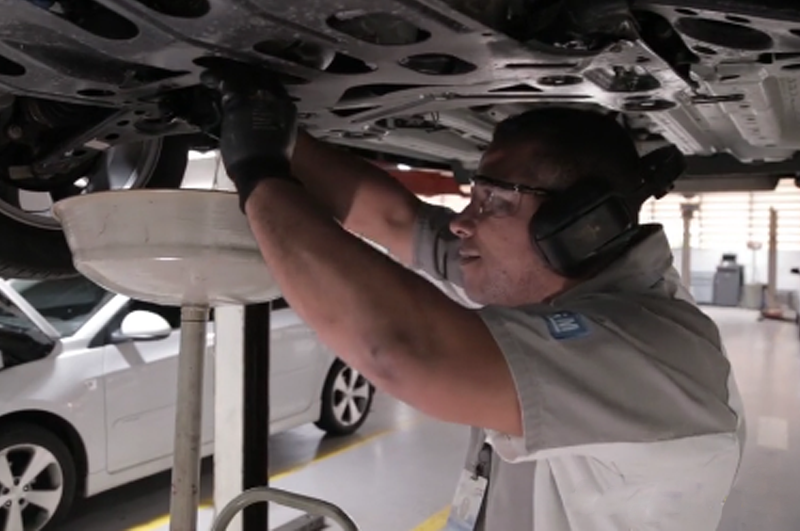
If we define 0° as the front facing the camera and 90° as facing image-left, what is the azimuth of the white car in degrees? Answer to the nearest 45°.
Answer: approximately 45°

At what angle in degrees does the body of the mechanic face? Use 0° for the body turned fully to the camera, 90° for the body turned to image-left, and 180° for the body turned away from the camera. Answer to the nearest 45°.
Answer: approximately 90°

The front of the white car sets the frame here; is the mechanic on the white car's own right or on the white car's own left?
on the white car's own left

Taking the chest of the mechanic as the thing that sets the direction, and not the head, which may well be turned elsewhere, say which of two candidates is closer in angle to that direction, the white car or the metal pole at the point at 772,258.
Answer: the white car

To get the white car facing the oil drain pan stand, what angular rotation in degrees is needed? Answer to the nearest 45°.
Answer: approximately 45° to its left

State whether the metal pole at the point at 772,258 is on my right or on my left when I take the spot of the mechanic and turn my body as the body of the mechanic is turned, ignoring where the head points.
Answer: on my right

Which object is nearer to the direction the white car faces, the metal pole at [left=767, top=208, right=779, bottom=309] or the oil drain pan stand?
the oil drain pan stand

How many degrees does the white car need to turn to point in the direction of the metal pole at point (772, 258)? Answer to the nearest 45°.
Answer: approximately 180°

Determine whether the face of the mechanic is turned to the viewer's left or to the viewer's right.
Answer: to the viewer's left

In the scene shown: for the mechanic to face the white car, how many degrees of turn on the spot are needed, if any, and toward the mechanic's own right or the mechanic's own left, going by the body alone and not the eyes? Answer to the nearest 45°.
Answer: approximately 45° to the mechanic's own right
